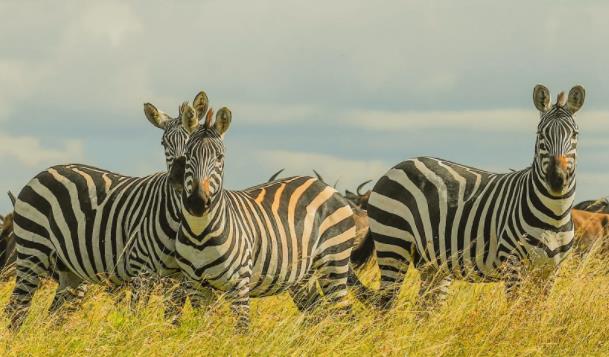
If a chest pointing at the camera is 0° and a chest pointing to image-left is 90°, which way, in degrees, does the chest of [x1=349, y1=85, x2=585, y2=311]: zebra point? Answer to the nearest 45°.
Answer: approximately 315°

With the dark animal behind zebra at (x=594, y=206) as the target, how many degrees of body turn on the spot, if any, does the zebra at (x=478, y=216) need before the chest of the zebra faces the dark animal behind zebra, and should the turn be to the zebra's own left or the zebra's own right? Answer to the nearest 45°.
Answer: approximately 135° to the zebra's own left

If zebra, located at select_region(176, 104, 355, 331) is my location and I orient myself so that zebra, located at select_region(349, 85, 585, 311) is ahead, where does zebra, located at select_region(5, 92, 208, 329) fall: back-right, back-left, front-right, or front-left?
back-left

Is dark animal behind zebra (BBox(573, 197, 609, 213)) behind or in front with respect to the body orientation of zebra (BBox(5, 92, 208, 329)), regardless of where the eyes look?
in front

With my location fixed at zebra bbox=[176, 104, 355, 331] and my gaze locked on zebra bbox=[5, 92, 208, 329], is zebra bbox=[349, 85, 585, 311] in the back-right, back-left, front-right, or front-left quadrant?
back-right

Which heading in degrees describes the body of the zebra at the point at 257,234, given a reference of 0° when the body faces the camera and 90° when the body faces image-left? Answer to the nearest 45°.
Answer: approximately 45°

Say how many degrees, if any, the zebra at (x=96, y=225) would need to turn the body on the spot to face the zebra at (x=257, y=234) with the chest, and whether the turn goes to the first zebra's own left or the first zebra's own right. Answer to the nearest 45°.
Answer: approximately 45° to the first zebra's own right

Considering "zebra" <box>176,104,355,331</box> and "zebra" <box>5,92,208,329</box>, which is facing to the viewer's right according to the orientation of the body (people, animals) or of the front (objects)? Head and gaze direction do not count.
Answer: "zebra" <box>5,92,208,329</box>

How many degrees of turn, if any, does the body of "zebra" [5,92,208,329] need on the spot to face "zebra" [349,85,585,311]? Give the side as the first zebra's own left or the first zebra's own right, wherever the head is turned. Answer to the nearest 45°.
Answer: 0° — it already faces it

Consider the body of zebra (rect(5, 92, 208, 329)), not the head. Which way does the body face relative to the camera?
to the viewer's right

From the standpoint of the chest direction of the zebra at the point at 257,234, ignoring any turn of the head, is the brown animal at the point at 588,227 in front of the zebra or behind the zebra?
behind

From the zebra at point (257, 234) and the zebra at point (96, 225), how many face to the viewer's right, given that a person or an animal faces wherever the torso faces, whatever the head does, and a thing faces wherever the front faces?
1

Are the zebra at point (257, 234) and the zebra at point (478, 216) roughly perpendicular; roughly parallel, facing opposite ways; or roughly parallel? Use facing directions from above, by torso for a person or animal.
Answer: roughly perpendicular

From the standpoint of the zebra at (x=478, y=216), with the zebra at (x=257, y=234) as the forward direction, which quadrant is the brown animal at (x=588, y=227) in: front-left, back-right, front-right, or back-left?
back-right
